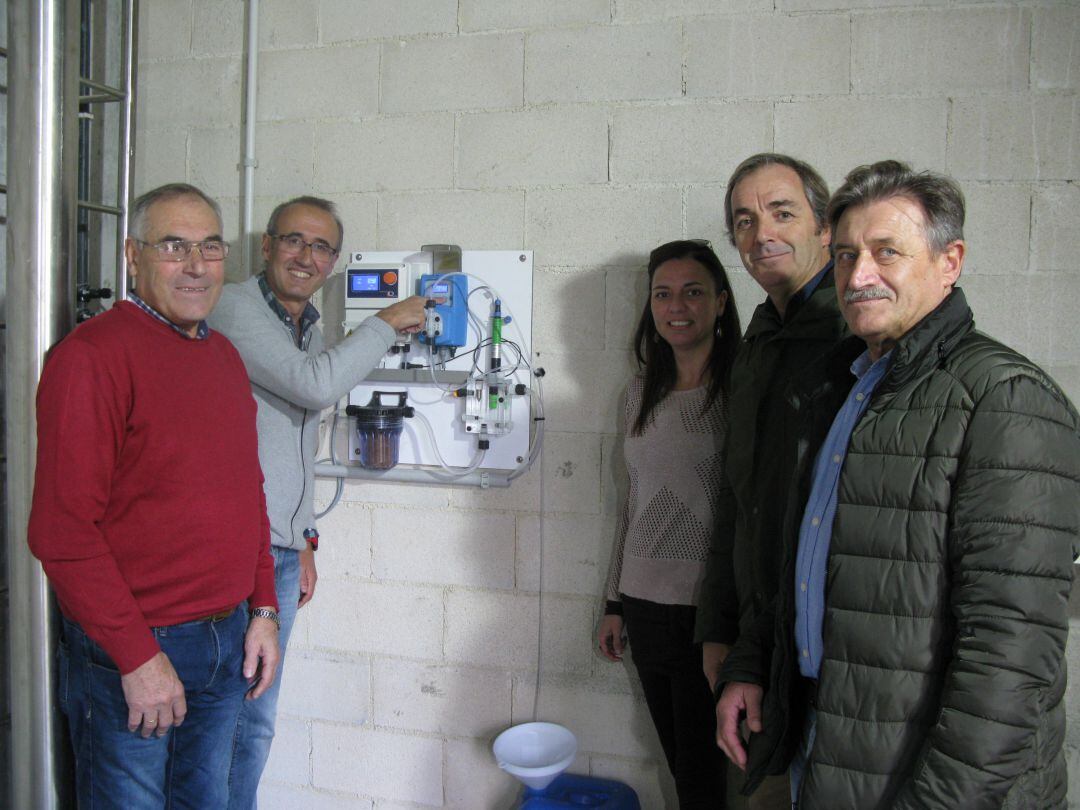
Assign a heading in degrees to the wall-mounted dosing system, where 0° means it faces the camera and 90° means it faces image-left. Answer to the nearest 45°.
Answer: approximately 0°

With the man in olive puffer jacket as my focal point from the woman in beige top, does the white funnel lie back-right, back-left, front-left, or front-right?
back-right

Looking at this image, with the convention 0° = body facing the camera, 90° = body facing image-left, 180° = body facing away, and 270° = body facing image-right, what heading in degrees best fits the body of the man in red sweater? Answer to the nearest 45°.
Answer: approximately 315°

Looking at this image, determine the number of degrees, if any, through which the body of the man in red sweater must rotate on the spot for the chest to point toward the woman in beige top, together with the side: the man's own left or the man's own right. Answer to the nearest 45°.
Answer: approximately 45° to the man's own left

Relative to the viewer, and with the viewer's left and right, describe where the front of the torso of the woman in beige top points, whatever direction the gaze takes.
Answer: facing the viewer

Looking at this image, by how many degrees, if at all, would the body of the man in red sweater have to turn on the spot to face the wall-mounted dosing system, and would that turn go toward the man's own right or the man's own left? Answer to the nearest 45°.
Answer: approximately 90° to the man's own left

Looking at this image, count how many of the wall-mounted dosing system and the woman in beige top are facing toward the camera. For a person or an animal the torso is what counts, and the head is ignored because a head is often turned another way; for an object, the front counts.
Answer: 2

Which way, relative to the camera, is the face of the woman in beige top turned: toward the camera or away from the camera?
toward the camera

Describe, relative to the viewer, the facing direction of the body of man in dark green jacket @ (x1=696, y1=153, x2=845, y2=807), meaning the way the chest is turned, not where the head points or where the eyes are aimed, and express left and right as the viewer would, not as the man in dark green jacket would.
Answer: facing the viewer and to the left of the viewer
